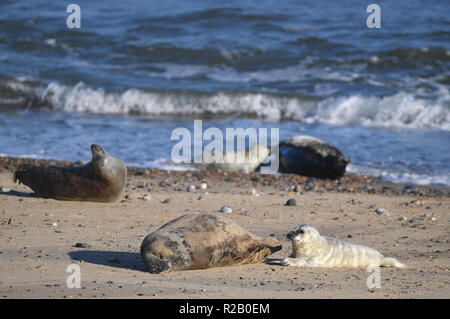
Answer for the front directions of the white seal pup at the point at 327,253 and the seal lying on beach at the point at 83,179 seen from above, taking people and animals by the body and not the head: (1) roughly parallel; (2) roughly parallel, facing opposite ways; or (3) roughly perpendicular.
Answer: roughly parallel, facing opposite ways

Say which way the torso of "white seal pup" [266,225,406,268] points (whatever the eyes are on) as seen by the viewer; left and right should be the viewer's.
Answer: facing to the left of the viewer

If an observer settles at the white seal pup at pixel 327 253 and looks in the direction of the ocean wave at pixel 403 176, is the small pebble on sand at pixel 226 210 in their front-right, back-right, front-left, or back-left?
front-left

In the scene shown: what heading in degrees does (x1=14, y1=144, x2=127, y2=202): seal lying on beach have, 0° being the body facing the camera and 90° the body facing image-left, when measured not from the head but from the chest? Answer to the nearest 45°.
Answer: approximately 270°

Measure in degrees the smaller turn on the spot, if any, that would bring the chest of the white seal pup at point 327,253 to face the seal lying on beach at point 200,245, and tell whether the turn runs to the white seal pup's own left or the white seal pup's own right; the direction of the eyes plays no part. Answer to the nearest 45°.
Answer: approximately 45° to the white seal pup's own left

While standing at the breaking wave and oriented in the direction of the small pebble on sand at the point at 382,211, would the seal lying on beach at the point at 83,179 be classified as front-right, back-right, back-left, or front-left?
front-right

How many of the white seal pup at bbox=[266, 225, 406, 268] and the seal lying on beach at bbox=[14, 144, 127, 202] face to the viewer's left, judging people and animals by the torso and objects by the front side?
1

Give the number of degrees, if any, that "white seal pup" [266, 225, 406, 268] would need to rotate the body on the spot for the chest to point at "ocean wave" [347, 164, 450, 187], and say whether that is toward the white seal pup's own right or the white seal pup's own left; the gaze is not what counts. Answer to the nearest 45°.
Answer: approximately 90° to the white seal pup's own right

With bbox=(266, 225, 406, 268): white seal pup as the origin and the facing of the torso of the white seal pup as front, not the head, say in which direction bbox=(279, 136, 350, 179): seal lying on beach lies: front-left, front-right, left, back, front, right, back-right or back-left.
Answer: right

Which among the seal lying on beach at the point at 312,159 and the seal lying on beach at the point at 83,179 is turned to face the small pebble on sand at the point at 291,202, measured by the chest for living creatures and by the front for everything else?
the seal lying on beach at the point at 83,179
